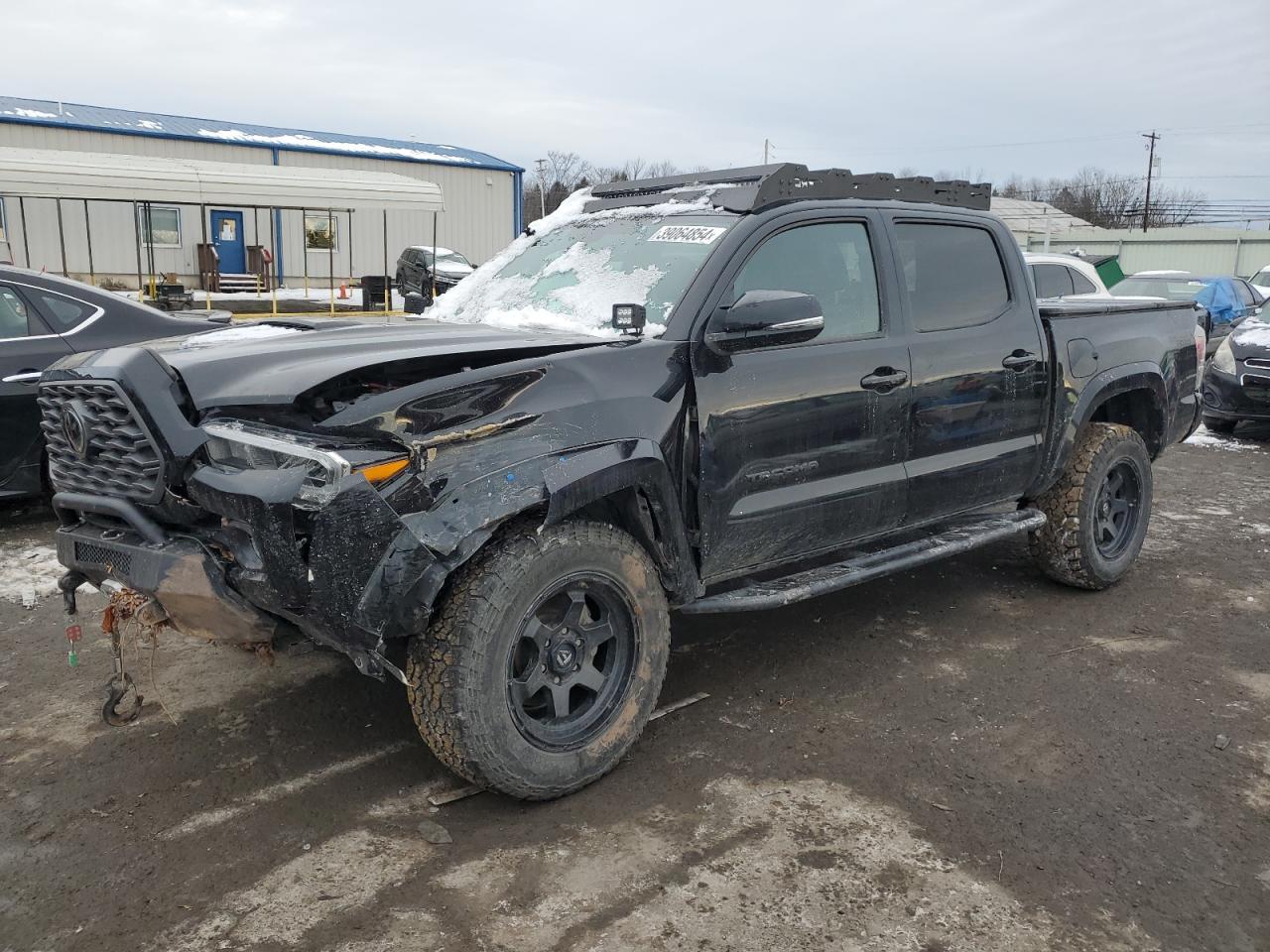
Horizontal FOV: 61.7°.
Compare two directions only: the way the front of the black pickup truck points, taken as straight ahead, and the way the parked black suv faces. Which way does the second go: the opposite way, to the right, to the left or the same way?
to the left

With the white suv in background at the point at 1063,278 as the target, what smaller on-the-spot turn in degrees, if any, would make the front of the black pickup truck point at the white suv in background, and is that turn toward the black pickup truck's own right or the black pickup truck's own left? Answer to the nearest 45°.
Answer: approximately 180°

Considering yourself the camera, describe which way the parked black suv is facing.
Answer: facing the viewer and to the right of the viewer

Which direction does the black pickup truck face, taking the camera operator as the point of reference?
facing the viewer and to the left of the viewer

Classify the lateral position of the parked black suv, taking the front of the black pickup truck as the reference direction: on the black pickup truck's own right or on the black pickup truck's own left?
on the black pickup truck's own right

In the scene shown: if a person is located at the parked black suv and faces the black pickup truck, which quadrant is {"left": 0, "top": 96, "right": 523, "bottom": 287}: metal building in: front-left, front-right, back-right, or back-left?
back-right

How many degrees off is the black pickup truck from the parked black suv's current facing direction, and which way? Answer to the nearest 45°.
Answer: approximately 45° to its right

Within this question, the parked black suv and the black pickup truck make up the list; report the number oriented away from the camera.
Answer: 0

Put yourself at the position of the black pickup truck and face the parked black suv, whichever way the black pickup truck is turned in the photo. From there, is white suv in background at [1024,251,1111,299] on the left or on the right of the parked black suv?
right

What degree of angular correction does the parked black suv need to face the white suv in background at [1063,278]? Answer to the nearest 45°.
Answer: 0° — it already faces it
